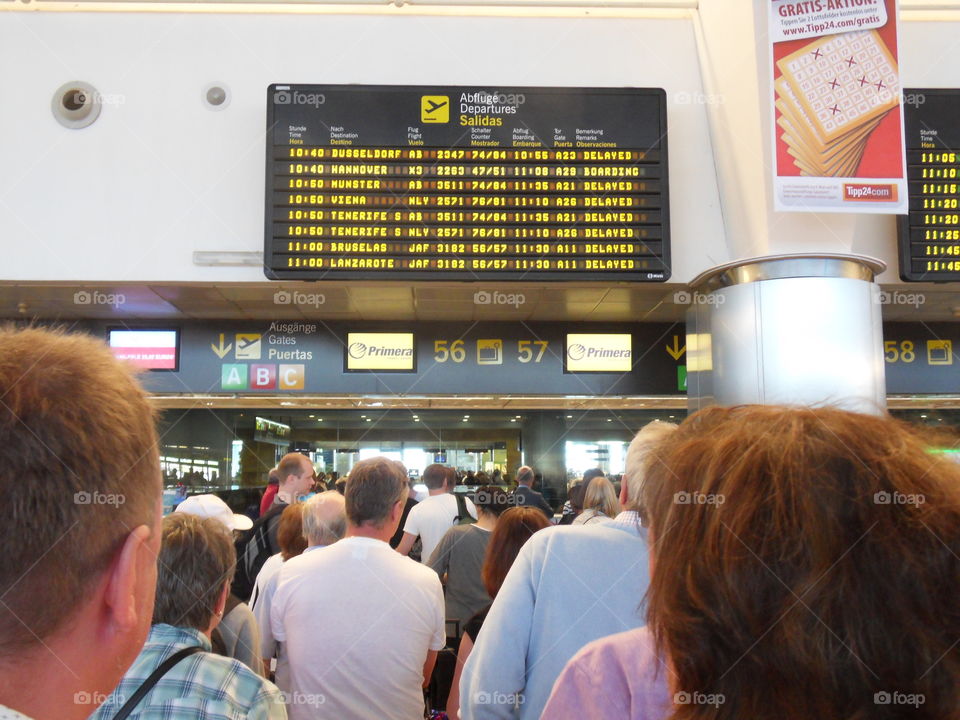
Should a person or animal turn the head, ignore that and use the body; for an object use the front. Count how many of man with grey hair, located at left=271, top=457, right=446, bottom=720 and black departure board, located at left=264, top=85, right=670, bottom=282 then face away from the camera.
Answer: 1

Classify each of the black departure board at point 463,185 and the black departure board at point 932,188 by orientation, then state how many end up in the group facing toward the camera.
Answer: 2

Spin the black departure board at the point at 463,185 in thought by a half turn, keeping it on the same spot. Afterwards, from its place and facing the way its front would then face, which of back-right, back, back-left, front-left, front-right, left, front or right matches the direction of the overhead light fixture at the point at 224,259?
left

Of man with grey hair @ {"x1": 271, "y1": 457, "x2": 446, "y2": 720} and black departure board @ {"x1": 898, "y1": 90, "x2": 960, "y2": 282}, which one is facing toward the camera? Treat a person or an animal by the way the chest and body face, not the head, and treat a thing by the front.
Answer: the black departure board

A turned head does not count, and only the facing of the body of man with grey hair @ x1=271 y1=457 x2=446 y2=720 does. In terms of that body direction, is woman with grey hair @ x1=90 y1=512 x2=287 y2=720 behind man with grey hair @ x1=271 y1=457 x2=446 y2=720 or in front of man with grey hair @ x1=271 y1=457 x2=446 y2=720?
behind

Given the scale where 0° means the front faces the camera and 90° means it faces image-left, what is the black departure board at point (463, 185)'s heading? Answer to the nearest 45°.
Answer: approximately 0°

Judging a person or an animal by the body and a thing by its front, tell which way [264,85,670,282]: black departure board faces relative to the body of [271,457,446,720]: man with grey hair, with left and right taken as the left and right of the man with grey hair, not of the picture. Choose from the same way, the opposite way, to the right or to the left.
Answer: the opposite way

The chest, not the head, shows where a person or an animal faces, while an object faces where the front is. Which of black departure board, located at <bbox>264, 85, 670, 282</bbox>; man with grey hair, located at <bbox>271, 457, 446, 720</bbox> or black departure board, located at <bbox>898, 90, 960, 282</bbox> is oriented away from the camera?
the man with grey hair

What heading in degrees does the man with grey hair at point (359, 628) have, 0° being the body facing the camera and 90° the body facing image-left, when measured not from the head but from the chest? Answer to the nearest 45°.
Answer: approximately 180°

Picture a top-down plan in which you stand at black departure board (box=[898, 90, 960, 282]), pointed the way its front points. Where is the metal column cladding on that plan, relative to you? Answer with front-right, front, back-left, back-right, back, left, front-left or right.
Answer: front-right

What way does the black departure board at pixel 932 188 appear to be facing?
toward the camera

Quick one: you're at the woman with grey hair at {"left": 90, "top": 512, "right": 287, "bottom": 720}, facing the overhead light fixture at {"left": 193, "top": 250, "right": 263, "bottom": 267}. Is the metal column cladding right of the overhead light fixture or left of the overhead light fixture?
right

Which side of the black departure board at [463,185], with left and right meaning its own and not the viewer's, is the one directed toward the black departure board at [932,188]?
left

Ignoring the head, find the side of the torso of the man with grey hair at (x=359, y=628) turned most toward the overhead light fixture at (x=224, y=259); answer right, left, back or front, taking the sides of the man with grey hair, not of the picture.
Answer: front

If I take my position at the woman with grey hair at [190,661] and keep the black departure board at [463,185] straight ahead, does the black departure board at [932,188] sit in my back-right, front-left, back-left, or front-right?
front-right

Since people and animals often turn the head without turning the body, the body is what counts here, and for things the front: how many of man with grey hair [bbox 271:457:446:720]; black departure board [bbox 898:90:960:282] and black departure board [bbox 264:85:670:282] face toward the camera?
2

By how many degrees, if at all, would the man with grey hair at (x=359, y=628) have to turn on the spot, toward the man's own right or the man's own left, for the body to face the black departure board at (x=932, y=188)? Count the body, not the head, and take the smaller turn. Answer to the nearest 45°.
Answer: approximately 45° to the man's own right
